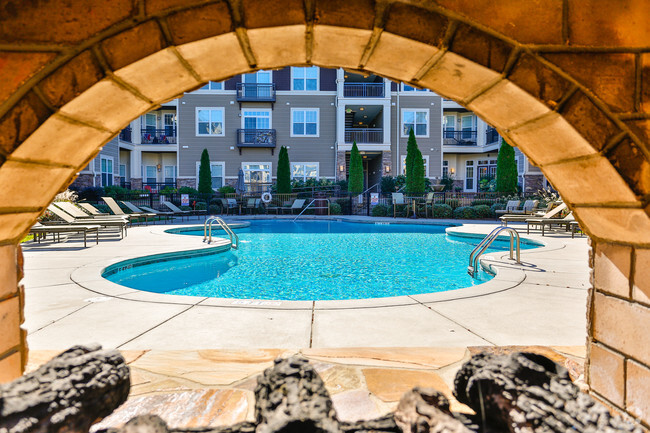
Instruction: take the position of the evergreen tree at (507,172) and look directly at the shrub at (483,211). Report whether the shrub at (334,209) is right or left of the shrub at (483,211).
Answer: right

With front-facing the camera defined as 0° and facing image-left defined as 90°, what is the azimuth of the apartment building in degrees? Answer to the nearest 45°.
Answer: approximately 0°

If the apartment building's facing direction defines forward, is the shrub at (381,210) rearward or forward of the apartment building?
forward

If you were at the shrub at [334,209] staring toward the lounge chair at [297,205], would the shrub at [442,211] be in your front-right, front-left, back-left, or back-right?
back-left

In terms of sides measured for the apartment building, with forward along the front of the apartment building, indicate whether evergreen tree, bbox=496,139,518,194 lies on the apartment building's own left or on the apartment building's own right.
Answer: on the apartment building's own left
